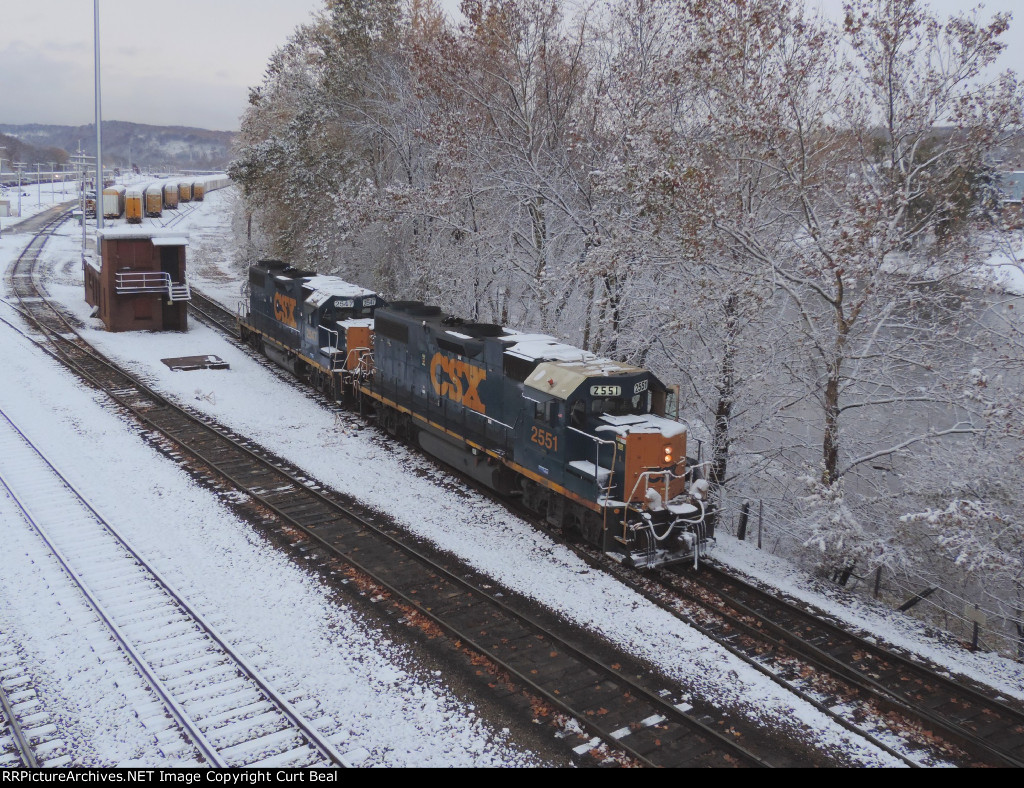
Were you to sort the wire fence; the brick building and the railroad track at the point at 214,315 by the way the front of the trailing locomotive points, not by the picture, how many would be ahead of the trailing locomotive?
1

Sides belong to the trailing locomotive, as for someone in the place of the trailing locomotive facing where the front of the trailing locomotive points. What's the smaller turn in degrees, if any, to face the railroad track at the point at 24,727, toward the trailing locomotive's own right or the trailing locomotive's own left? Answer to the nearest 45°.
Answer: approximately 45° to the trailing locomotive's own right

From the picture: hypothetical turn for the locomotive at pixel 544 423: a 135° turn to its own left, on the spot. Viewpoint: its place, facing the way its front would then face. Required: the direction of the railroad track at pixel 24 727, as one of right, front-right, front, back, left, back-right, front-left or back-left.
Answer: back-left

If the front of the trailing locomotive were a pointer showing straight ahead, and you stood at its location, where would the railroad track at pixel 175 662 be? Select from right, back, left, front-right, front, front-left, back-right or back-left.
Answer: front-right

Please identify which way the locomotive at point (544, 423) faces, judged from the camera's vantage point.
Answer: facing the viewer and to the right of the viewer

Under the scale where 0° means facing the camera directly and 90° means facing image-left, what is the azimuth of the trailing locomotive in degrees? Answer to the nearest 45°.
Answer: approximately 315°

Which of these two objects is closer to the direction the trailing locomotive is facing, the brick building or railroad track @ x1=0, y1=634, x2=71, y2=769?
the railroad track

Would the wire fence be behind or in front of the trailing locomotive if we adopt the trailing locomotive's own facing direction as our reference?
in front

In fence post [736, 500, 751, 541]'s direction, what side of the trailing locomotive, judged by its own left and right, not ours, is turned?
front
